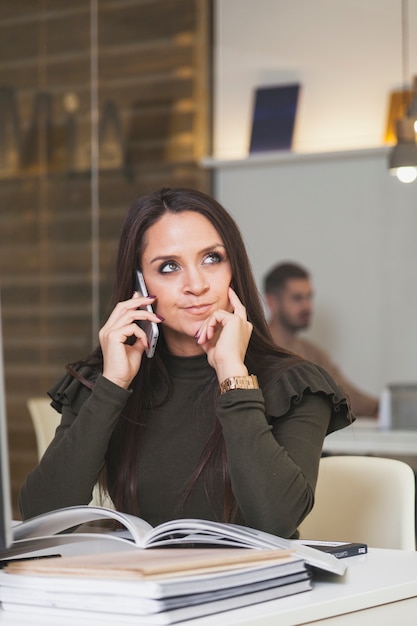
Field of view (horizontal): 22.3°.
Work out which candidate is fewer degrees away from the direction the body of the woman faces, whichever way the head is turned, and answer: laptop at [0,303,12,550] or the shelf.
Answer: the laptop

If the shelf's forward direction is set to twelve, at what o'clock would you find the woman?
The woman is roughly at 12 o'clock from the shelf.

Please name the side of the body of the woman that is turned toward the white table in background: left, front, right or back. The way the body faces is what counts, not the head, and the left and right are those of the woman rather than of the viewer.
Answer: back

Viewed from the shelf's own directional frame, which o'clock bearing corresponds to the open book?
The open book is roughly at 12 o'clock from the shelf.

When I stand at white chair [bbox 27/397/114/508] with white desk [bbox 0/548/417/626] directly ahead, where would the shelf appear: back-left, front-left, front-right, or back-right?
back-left

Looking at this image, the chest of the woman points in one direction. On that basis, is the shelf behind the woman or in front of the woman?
behind

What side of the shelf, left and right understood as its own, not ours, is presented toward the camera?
front

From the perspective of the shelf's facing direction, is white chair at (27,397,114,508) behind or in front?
in front

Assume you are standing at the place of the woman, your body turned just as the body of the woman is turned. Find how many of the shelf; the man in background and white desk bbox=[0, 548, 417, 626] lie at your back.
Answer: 2

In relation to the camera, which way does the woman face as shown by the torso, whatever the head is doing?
toward the camera

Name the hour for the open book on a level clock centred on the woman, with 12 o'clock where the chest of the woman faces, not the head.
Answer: The open book is roughly at 12 o'clock from the woman.
